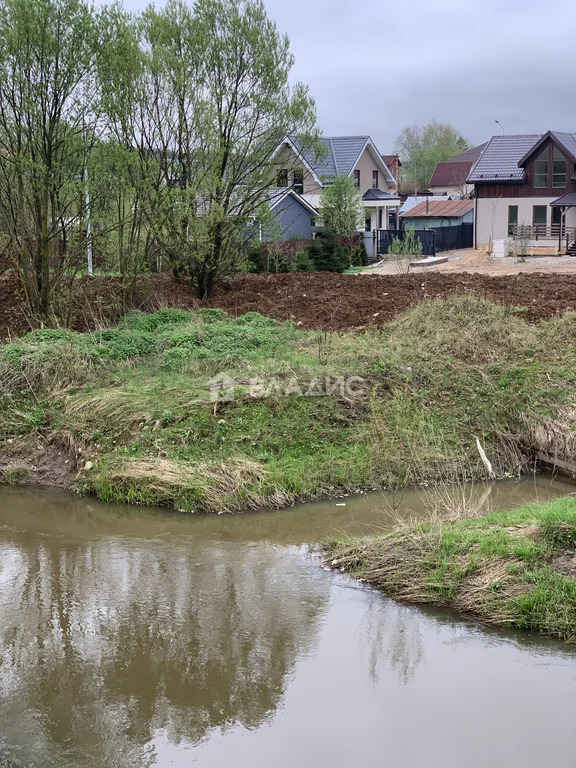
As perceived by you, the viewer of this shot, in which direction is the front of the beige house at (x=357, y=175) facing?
facing the viewer and to the right of the viewer

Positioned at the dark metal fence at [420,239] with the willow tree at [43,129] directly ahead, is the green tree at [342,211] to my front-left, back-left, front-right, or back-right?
front-right

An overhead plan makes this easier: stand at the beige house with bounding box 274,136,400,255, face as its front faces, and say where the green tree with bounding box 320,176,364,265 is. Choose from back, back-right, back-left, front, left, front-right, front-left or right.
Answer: front-right

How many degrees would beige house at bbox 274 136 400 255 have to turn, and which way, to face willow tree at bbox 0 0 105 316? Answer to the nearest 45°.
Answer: approximately 45° to its right

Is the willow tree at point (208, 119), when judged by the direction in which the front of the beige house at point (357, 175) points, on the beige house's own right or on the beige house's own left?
on the beige house's own right
